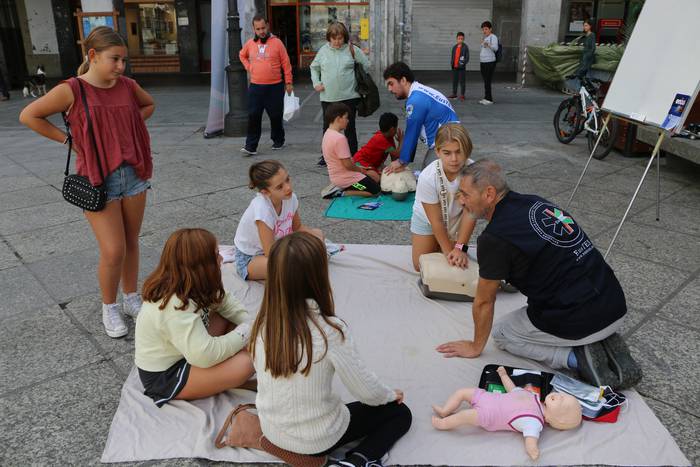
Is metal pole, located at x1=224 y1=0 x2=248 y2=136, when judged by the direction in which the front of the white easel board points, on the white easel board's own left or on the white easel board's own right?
on the white easel board's own right

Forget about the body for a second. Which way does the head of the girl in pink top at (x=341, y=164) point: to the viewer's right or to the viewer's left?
to the viewer's right

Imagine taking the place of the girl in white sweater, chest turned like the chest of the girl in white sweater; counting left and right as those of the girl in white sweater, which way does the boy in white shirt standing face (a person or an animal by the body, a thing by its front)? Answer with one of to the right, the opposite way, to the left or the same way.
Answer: the opposite way

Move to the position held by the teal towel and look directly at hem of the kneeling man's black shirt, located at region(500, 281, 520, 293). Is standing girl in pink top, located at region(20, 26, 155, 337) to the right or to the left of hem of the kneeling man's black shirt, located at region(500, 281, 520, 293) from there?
right

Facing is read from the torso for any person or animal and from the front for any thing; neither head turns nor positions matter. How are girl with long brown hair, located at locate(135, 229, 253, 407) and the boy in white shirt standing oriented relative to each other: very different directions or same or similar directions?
very different directions

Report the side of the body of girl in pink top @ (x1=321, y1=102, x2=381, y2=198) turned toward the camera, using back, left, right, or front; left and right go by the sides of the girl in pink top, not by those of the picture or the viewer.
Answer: right

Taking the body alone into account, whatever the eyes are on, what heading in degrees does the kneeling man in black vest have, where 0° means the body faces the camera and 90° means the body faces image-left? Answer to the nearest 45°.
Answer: approximately 135°

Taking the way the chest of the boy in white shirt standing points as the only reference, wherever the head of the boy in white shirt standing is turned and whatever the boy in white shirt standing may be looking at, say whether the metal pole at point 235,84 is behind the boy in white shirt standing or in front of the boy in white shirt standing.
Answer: in front

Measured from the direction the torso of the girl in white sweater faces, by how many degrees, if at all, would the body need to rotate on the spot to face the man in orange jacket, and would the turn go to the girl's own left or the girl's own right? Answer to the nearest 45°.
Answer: approximately 45° to the girl's own left

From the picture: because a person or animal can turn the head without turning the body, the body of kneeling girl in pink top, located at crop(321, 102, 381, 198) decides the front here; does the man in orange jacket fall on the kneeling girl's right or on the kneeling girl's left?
on the kneeling girl's left

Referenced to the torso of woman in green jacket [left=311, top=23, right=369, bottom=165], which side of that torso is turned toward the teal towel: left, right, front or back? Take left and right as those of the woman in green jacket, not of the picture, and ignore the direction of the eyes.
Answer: front

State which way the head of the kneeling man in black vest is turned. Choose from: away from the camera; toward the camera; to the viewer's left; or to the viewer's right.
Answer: to the viewer's left
